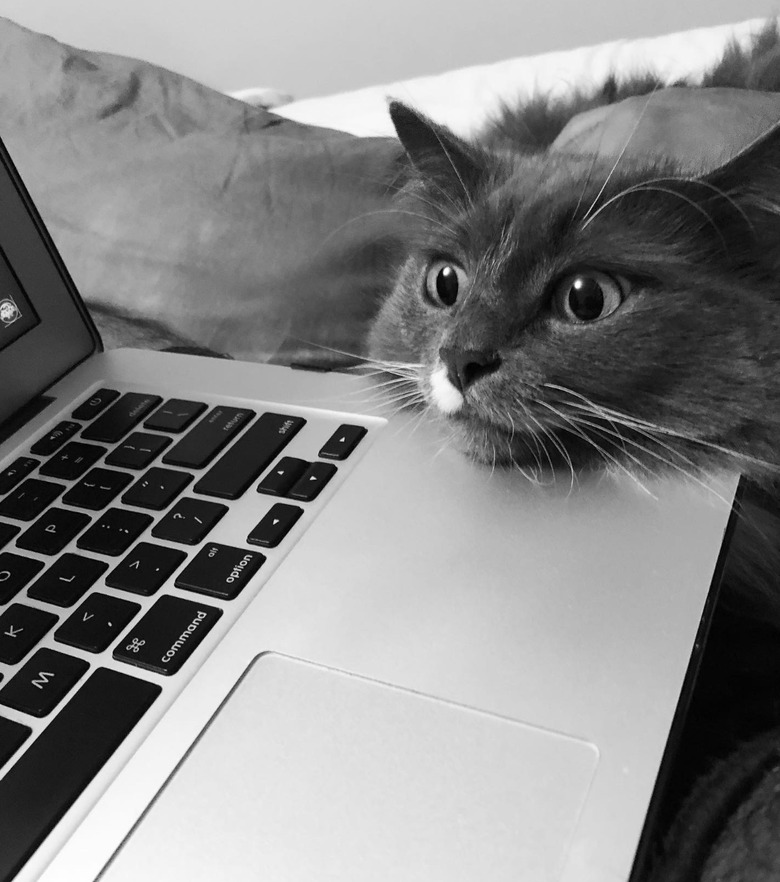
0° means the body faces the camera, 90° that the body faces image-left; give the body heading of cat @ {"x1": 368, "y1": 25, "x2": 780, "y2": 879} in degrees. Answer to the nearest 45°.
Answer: approximately 45°
